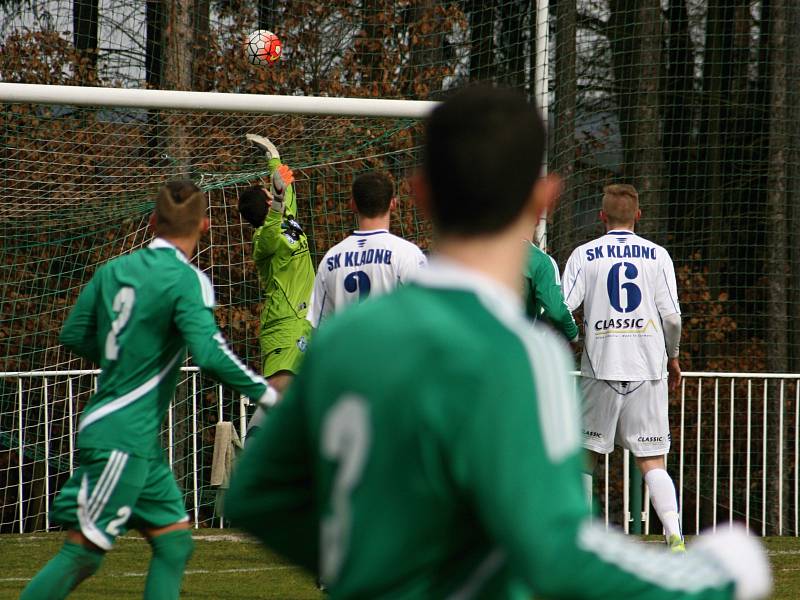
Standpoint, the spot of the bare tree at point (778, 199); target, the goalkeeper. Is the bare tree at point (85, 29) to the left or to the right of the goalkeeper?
right

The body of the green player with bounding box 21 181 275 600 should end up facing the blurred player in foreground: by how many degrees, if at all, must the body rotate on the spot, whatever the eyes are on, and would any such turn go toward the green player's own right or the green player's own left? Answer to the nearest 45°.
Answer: approximately 135° to the green player's own right

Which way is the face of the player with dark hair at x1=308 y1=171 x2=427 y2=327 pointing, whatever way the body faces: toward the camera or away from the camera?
away from the camera

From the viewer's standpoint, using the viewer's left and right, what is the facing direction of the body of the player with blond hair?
facing away from the viewer

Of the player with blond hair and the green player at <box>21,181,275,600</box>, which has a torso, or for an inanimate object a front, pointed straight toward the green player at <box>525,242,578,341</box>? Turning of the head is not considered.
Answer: the green player at <box>21,181,275,600</box>

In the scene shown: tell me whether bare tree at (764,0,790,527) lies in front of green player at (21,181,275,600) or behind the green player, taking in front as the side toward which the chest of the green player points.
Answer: in front

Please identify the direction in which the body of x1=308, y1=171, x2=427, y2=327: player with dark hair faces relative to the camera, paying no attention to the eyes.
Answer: away from the camera

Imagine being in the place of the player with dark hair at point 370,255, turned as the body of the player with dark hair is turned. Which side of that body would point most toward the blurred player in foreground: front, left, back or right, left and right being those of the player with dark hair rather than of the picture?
back

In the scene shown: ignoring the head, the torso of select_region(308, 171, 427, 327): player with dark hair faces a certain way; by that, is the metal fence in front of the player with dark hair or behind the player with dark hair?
in front

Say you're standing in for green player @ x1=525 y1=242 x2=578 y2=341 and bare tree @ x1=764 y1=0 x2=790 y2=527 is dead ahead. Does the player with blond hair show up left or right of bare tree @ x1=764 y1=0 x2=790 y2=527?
right

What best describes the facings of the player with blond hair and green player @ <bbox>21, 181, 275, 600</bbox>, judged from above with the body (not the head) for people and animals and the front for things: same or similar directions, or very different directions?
same or similar directions

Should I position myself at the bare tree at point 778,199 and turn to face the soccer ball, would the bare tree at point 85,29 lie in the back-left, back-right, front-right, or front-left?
front-right

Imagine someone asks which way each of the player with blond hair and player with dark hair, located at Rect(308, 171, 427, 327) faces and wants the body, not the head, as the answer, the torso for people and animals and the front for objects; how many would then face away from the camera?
2

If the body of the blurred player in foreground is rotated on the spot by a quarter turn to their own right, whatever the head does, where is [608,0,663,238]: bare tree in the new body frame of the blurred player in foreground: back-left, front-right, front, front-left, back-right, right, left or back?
back-left

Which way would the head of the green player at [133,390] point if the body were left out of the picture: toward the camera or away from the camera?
away from the camera
